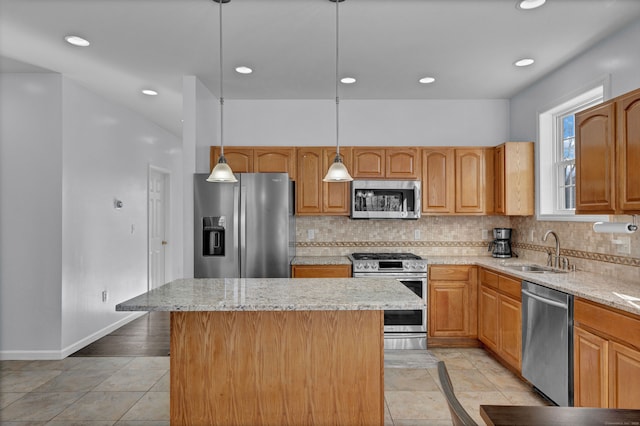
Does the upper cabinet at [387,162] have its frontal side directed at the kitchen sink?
no

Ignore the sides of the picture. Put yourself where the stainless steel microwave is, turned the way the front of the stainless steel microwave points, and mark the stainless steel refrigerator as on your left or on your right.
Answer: on your right

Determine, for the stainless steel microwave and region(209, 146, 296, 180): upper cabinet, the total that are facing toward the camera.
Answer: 2

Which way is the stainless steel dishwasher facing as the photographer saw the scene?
facing the viewer and to the left of the viewer

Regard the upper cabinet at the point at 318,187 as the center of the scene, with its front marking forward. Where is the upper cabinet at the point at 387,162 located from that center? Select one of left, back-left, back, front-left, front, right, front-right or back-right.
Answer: left

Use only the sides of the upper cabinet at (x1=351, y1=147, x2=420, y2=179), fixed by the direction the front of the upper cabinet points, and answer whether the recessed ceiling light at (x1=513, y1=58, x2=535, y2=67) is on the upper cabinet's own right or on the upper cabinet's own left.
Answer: on the upper cabinet's own left

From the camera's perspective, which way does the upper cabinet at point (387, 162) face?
toward the camera

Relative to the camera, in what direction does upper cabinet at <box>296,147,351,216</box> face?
facing the viewer

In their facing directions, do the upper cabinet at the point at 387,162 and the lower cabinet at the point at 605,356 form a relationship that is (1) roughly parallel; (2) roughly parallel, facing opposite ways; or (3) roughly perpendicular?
roughly perpendicular

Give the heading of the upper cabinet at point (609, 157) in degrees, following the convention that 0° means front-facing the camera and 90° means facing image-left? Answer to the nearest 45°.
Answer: approximately 45°

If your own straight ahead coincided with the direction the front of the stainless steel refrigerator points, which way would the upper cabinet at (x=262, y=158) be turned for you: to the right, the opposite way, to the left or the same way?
the same way

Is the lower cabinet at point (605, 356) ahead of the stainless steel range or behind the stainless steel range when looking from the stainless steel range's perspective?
ahead

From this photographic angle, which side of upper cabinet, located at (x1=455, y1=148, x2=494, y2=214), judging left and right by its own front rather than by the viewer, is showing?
front

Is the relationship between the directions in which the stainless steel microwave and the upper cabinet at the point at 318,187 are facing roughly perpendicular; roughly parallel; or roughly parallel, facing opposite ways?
roughly parallel
